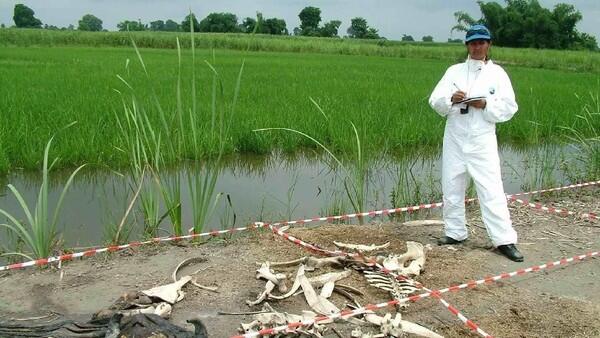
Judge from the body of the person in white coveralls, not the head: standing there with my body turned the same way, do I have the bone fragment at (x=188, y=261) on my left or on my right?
on my right

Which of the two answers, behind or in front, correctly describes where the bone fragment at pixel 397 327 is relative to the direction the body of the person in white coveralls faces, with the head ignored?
in front

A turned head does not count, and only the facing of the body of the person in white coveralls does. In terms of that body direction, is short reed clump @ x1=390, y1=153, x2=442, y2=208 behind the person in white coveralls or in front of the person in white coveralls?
behind

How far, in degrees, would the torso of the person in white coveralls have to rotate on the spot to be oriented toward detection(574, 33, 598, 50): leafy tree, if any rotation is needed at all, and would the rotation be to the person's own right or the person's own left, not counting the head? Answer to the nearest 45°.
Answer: approximately 180°

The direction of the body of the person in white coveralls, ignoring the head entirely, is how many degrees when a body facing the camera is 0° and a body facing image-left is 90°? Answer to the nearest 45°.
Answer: approximately 0°

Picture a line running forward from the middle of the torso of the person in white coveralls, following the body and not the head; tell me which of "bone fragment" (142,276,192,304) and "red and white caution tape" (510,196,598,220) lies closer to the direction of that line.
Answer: the bone fragment

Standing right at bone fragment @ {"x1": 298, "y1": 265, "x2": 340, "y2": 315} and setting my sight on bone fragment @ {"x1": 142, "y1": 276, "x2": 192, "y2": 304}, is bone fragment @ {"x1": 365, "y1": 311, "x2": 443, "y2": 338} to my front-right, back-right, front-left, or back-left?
back-left

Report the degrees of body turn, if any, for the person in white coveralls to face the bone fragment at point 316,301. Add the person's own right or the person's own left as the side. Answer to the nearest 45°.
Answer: approximately 45° to the person's own right

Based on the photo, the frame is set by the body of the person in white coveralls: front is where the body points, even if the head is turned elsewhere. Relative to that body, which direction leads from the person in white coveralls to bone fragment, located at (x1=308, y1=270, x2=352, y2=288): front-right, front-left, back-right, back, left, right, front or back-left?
front-right

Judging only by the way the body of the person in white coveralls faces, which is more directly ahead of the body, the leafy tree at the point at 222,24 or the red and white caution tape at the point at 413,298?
the red and white caution tape

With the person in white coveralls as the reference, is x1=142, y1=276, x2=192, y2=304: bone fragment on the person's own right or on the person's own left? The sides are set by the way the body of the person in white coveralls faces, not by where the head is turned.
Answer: on the person's own right

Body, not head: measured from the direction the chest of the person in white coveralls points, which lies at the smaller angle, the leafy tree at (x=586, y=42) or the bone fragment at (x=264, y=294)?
the bone fragment

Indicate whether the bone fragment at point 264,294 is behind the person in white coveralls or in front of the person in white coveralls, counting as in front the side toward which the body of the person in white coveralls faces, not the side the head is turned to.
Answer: in front
